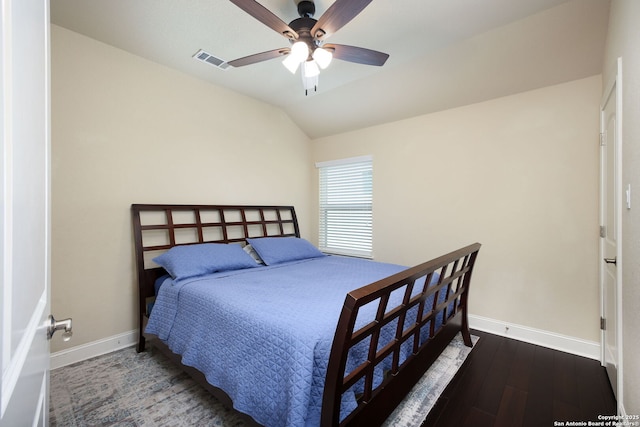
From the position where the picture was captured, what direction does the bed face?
facing the viewer and to the right of the viewer

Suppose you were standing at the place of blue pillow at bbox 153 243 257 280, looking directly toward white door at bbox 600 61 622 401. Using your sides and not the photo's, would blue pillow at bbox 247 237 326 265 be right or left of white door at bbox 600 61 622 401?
left

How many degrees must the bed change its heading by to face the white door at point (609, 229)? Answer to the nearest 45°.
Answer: approximately 45° to its left

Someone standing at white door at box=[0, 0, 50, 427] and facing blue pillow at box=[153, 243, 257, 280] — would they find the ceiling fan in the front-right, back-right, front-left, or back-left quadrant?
front-right
